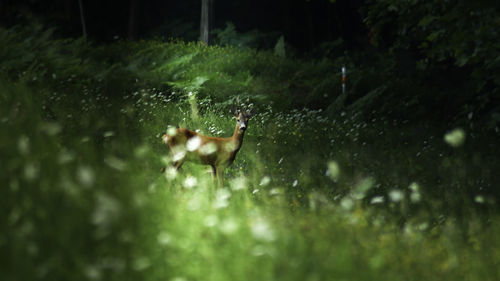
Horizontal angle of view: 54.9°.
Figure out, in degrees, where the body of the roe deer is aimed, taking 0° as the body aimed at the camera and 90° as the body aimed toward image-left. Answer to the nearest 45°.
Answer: approximately 270°
